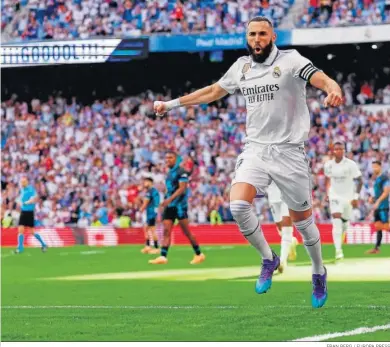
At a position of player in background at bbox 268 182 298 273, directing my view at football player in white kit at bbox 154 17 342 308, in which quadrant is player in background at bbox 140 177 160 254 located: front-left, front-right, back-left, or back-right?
back-right

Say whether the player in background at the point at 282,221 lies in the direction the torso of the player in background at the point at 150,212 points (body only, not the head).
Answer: no

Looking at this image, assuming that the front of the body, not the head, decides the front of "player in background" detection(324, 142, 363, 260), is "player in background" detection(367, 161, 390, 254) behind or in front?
behind

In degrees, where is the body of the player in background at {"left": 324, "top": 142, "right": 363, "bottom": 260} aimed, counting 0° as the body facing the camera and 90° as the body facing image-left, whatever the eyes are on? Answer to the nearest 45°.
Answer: approximately 0°

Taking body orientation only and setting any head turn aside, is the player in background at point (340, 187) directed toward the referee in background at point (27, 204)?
no

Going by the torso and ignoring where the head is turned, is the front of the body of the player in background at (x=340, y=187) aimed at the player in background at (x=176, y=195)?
no

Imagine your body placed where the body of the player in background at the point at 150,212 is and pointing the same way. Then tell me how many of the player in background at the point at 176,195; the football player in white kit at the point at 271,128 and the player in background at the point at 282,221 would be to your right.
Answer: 0

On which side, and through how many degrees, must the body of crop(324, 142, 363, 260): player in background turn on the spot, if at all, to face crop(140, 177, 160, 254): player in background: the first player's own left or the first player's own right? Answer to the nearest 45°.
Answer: approximately 135° to the first player's own right

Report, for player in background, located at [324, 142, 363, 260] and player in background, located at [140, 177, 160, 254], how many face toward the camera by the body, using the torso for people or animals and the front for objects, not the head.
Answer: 1

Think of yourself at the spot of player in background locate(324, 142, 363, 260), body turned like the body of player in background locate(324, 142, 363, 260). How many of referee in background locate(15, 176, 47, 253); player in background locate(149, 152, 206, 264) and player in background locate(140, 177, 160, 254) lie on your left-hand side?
0
